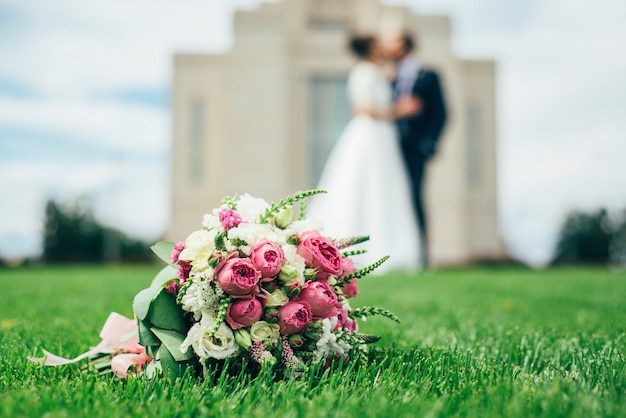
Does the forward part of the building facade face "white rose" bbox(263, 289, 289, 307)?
yes

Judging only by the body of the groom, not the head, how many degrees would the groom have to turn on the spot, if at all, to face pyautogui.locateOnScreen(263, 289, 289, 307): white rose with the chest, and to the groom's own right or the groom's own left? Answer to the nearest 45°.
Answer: approximately 90° to the groom's own left

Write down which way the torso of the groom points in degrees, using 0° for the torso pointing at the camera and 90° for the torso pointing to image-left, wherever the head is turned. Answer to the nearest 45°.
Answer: approximately 90°

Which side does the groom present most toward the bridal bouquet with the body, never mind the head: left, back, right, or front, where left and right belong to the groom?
left

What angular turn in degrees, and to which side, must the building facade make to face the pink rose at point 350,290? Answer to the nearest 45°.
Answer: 0° — it already faces it

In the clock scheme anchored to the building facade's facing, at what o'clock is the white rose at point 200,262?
The white rose is roughly at 12 o'clock from the building facade.

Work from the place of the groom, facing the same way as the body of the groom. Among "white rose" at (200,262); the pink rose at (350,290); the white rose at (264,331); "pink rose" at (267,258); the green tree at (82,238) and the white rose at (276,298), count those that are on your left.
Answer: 5

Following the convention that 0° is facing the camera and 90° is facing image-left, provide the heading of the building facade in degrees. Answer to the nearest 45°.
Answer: approximately 0°

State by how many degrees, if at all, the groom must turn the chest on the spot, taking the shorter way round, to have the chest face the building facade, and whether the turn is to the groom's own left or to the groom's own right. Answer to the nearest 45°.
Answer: approximately 90° to the groom's own right
